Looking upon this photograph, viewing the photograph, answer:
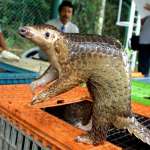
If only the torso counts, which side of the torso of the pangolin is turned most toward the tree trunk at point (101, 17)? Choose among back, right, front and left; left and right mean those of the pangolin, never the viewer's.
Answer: right

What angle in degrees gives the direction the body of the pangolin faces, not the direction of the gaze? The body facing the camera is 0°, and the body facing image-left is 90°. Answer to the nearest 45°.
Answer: approximately 90°

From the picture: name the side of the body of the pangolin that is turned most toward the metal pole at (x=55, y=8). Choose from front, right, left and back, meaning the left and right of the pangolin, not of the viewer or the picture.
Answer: right

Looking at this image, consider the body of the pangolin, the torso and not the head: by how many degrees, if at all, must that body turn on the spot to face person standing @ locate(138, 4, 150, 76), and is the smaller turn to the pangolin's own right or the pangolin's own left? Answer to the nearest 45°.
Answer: approximately 90° to the pangolin's own right
